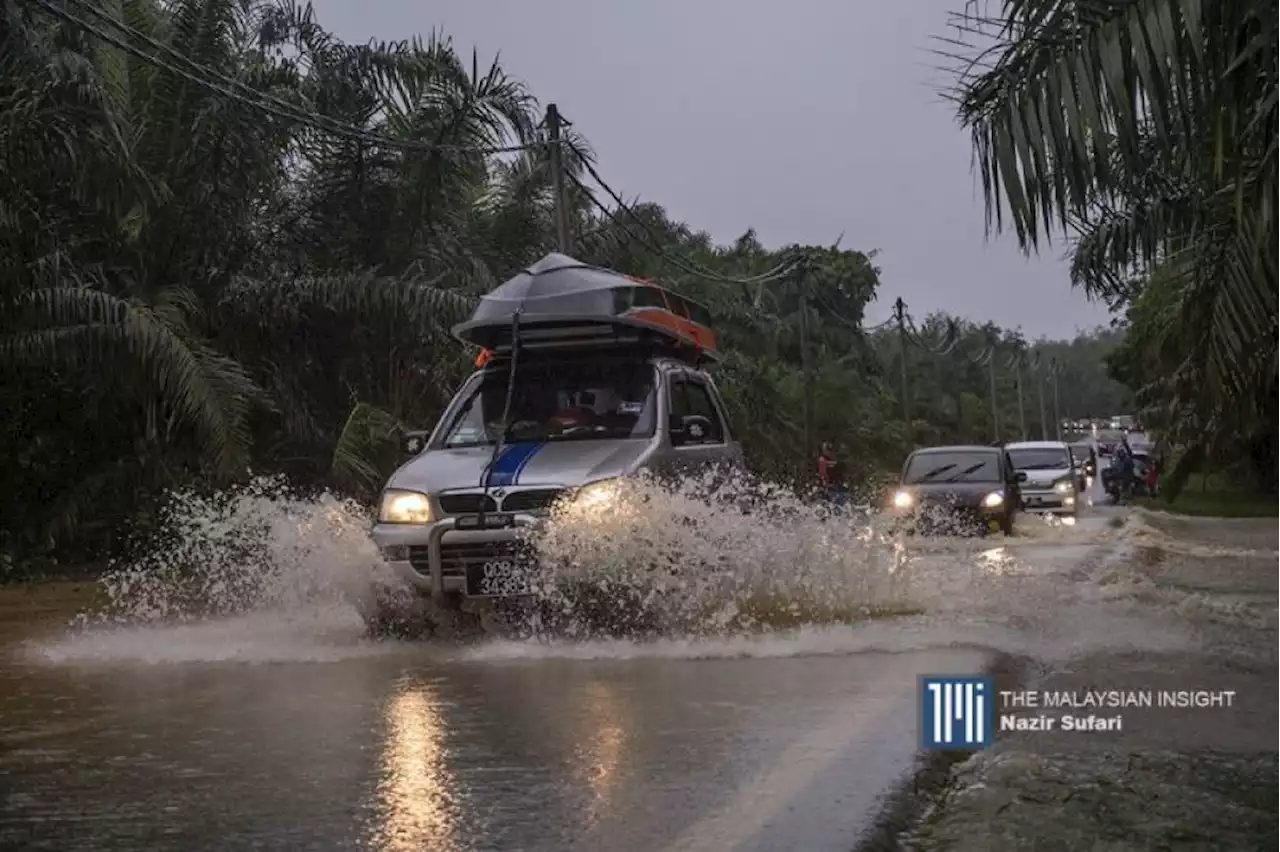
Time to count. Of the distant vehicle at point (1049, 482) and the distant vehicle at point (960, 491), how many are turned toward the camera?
2

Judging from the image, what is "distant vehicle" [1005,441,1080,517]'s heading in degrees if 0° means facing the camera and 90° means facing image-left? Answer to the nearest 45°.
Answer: approximately 0°

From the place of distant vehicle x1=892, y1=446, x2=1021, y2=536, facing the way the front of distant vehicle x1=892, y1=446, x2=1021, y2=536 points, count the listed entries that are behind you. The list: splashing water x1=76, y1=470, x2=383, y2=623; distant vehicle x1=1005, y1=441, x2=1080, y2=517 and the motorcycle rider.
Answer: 2

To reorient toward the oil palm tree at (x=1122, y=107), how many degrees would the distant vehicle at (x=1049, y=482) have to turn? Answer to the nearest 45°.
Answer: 0° — it already faces it

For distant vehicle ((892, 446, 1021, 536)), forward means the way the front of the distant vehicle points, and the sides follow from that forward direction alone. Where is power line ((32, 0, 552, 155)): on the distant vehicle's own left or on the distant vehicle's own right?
on the distant vehicle's own right
